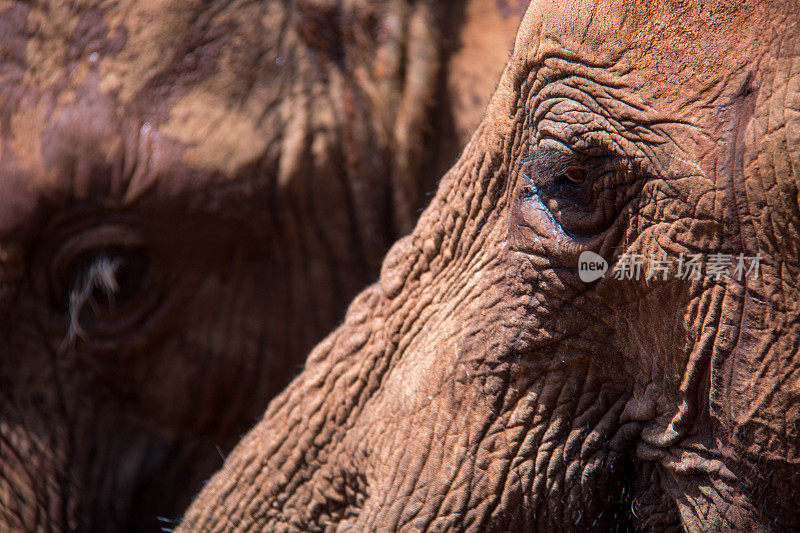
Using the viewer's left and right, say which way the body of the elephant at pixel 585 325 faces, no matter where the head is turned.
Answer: facing to the left of the viewer

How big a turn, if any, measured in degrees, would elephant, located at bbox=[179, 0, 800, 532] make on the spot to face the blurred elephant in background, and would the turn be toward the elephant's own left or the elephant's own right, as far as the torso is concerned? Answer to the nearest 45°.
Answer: approximately 45° to the elephant's own right
